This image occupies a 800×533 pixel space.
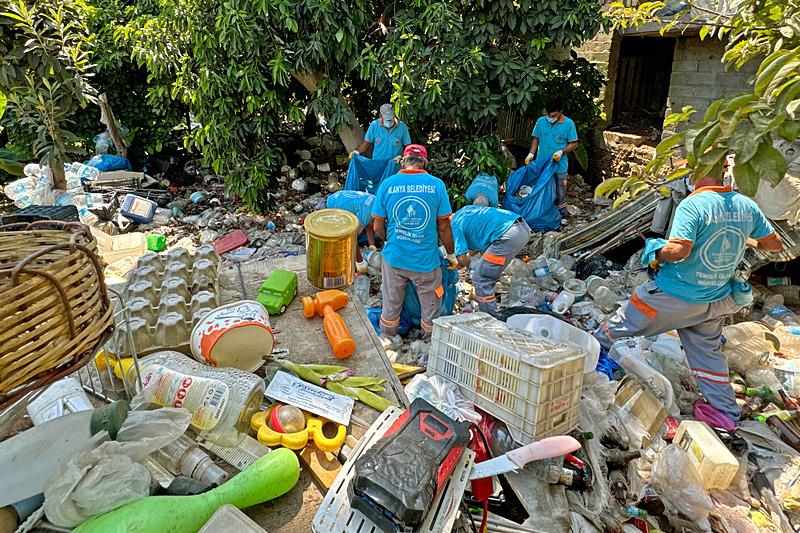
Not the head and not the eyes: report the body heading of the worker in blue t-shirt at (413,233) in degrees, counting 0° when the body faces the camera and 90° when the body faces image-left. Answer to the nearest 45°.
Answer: approximately 180°

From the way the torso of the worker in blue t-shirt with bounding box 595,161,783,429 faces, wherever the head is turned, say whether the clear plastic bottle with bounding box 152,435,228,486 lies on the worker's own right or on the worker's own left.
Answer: on the worker's own left

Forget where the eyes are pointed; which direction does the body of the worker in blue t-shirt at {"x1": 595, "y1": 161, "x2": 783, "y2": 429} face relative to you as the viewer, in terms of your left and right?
facing away from the viewer and to the left of the viewer

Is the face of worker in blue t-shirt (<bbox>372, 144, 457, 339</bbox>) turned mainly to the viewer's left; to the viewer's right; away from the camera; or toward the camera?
away from the camera

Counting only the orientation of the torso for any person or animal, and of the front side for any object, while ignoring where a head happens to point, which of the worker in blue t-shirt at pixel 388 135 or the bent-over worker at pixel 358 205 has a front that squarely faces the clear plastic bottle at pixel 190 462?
the worker in blue t-shirt

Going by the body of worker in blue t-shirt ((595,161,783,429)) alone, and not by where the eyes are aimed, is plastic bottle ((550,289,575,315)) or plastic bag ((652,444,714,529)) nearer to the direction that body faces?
the plastic bottle

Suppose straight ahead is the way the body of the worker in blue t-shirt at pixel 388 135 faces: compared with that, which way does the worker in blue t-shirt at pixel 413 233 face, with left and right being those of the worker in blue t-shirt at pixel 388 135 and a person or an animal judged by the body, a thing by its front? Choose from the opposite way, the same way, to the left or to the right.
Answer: the opposite way

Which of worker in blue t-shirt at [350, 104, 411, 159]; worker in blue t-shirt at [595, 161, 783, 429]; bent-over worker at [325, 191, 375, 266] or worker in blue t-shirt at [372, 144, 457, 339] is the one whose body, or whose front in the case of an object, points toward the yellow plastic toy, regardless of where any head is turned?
worker in blue t-shirt at [350, 104, 411, 159]

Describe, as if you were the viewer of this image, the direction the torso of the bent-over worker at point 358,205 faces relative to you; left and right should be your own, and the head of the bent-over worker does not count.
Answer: facing to the right of the viewer

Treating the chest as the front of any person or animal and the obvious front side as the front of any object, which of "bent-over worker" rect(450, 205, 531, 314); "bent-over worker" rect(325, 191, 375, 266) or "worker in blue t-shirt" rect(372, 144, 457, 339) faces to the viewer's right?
"bent-over worker" rect(325, 191, 375, 266)

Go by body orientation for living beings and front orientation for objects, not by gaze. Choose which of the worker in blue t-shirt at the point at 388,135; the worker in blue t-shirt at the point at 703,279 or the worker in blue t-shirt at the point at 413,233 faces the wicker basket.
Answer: the worker in blue t-shirt at the point at 388,135

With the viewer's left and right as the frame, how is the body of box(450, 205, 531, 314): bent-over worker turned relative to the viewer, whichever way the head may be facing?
facing to the left of the viewer

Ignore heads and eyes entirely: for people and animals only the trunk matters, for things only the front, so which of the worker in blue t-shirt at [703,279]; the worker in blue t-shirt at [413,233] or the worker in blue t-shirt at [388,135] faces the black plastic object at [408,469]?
the worker in blue t-shirt at [388,135]

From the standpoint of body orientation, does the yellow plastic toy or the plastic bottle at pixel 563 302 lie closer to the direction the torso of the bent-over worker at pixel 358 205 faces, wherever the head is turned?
the plastic bottle

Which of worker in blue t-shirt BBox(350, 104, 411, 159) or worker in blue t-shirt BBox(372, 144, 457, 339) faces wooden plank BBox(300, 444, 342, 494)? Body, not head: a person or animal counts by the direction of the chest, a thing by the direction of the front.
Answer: worker in blue t-shirt BBox(350, 104, 411, 159)

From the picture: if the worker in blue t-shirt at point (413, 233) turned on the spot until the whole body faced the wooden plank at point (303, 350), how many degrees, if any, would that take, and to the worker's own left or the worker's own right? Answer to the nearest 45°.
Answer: approximately 180°
